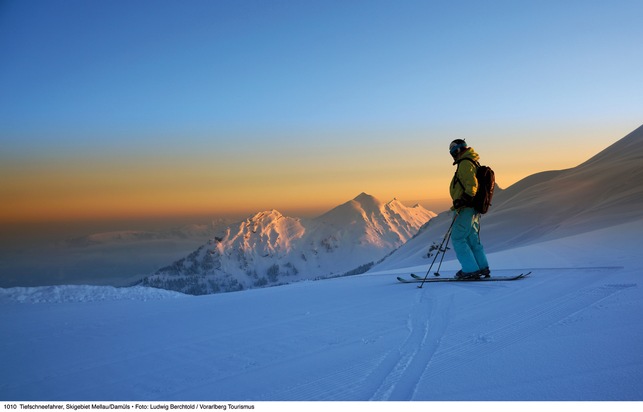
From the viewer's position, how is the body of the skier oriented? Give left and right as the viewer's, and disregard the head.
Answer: facing to the left of the viewer

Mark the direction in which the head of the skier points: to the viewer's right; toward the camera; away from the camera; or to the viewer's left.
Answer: to the viewer's left
